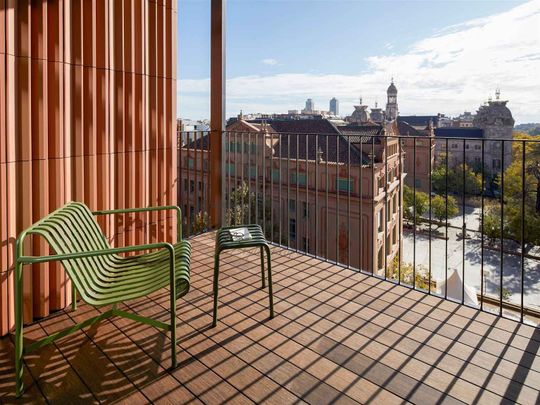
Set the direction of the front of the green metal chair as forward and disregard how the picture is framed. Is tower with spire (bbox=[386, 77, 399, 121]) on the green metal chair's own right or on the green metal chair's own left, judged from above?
on the green metal chair's own left

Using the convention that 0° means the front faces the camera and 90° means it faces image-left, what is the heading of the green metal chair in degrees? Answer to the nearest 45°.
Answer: approximately 270°
